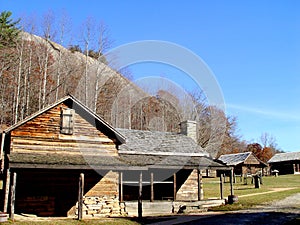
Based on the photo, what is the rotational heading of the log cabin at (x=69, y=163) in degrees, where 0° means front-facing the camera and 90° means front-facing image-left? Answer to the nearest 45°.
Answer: approximately 0°
